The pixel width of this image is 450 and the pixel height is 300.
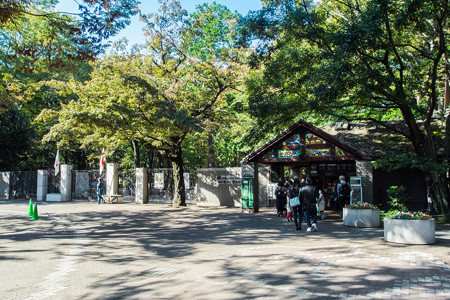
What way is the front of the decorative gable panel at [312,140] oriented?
toward the camera

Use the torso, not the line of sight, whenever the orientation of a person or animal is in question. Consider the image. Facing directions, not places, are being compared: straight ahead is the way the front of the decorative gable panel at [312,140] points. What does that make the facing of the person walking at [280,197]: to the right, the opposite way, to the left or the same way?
the opposite way

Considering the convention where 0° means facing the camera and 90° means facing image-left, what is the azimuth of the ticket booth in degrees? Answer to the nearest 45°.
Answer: approximately 0°

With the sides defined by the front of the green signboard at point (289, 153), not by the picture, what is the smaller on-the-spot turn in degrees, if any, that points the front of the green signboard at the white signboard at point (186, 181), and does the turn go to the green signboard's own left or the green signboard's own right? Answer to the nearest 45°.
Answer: approximately 135° to the green signboard's own right

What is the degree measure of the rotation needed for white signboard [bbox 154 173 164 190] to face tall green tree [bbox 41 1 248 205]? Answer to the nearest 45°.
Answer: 0° — it already faces it

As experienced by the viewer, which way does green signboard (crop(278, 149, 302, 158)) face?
facing the viewer

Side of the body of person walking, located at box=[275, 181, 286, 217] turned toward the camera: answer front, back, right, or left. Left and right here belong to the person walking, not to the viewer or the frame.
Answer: back

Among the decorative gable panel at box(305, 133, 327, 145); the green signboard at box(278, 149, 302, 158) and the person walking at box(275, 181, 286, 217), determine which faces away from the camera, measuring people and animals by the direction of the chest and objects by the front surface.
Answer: the person walking

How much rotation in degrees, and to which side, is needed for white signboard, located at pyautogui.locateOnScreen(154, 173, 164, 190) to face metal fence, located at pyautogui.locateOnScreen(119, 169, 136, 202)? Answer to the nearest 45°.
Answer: approximately 135° to its right
